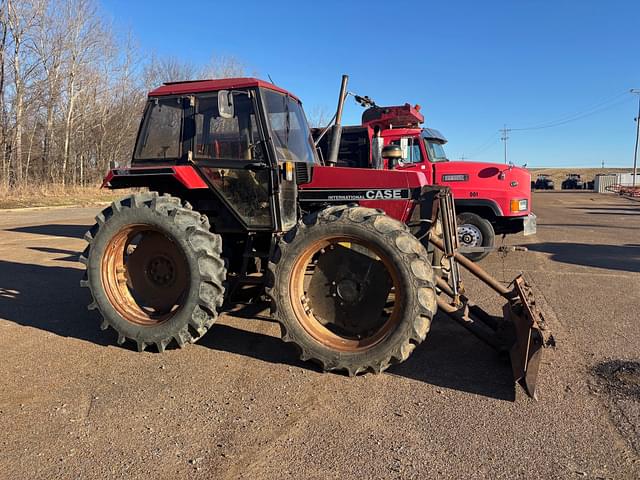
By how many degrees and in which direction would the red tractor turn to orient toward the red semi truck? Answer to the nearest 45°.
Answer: approximately 90° to its left
